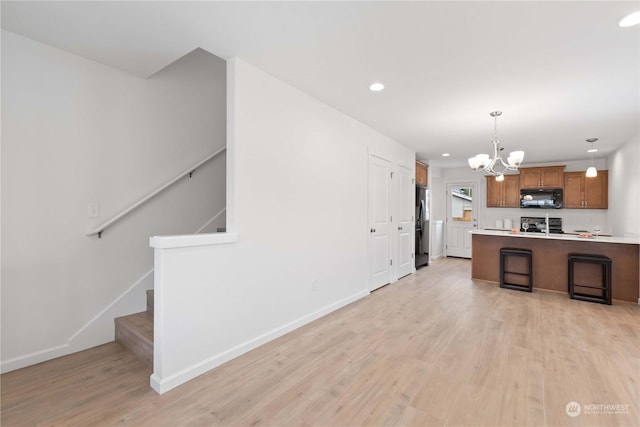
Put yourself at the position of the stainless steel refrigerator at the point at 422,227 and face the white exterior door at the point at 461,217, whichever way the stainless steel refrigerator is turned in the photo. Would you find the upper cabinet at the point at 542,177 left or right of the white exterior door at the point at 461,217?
right

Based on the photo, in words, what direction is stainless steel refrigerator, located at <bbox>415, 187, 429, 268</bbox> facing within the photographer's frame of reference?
facing to the right of the viewer

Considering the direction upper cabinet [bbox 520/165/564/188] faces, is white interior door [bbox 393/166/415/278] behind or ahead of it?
ahead

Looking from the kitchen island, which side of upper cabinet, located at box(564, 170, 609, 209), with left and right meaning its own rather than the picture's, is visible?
front

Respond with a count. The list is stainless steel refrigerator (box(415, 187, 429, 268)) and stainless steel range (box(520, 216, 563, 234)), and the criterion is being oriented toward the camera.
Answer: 1

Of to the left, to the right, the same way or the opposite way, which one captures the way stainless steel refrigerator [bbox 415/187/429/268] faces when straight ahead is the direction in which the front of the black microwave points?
to the left

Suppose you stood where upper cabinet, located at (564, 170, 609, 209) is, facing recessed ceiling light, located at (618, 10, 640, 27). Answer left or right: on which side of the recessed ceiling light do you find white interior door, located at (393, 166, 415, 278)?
right

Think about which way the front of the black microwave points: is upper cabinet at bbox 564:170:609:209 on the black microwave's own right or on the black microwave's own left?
on the black microwave's own left

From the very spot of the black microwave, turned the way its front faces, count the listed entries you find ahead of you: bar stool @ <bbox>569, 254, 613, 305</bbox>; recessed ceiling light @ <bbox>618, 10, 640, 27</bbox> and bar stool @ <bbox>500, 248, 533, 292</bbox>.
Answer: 3

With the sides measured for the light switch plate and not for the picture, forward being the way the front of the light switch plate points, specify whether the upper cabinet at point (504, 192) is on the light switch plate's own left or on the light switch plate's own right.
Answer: on the light switch plate's own left

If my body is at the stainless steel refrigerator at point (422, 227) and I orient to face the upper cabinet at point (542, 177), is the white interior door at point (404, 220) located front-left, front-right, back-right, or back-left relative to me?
back-right

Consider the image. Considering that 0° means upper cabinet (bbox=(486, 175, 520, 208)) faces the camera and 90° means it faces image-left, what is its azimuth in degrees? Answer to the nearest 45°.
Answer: approximately 0°

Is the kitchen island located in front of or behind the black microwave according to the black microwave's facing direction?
in front

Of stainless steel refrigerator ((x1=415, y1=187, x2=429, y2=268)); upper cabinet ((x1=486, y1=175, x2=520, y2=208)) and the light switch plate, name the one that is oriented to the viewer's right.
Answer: the stainless steel refrigerator

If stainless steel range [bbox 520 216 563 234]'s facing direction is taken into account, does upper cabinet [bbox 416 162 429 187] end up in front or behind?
in front
